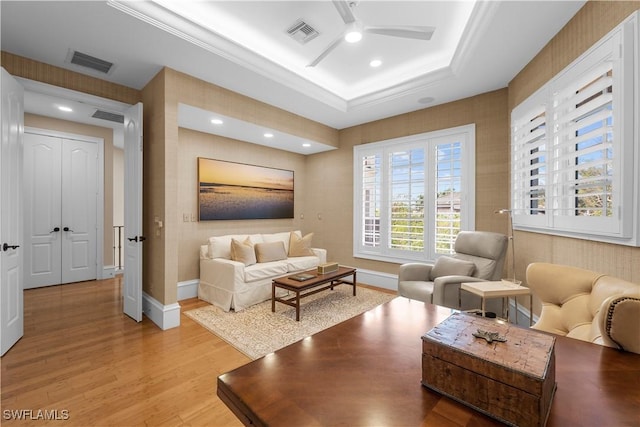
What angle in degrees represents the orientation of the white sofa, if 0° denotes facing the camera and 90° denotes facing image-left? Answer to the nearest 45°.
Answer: approximately 315°

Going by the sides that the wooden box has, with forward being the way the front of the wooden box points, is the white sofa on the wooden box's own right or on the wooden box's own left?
on the wooden box's own right

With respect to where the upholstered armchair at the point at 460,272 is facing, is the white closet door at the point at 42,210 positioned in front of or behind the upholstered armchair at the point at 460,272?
in front

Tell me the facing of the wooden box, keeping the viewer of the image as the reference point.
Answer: facing the viewer and to the left of the viewer

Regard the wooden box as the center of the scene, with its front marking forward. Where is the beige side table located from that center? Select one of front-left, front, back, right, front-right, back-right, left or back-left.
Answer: back-right

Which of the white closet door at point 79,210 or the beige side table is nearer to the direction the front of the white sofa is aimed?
the beige side table

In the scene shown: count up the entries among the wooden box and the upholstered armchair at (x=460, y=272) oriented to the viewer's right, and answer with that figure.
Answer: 0

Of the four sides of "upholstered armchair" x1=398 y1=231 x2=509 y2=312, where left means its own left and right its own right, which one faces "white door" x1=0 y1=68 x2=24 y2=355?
front

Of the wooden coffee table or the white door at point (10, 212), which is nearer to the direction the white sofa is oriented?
the wooden coffee table

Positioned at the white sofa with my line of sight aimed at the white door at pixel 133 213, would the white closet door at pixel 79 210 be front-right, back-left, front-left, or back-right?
front-right

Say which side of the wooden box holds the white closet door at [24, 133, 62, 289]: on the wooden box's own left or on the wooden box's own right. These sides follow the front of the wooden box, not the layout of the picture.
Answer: on the wooden box's own right
